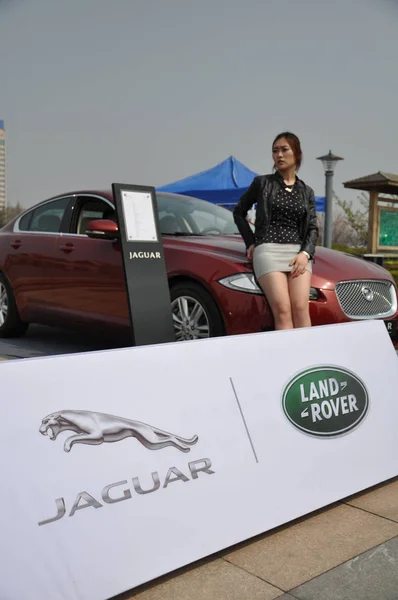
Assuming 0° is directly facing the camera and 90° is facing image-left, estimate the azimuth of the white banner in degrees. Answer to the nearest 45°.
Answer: approximately 315°

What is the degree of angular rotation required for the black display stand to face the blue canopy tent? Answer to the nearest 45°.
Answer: approximately 180°

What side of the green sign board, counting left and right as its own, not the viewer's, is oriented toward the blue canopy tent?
right

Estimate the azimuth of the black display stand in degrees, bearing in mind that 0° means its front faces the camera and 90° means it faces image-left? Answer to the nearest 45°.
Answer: approximately 0°

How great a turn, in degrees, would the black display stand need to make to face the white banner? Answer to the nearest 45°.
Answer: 0° — it already faces it

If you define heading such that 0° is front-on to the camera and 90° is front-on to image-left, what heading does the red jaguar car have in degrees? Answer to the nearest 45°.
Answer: approximately 315°

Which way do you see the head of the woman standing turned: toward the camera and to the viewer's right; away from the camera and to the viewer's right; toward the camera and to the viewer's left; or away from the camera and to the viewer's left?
toward the camera and to the viewer's left

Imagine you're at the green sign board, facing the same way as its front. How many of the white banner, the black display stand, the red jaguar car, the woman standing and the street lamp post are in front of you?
4

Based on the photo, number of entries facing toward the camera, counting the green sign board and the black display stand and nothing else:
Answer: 2

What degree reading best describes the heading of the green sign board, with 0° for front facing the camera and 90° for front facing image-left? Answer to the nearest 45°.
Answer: approximately 0°
